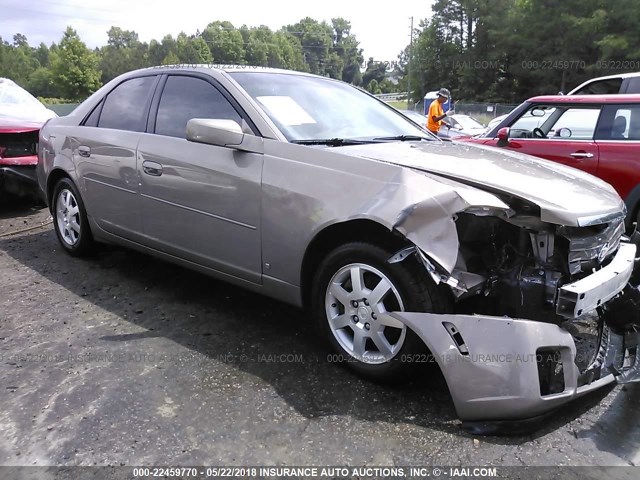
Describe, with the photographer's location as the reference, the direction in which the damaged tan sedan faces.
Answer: facing the viewer and to the right of the viewer

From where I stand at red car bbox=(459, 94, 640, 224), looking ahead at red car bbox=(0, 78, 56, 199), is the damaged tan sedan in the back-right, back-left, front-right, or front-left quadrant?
front-left

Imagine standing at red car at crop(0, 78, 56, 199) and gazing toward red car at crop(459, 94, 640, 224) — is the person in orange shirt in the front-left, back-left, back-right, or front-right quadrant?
front-left

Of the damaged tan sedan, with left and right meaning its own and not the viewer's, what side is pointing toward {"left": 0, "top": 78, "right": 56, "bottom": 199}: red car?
back

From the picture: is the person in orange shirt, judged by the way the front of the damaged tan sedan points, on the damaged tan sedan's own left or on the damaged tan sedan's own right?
on the damaged tan sedan's own left

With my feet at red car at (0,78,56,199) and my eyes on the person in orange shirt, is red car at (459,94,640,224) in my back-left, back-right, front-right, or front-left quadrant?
front-right
